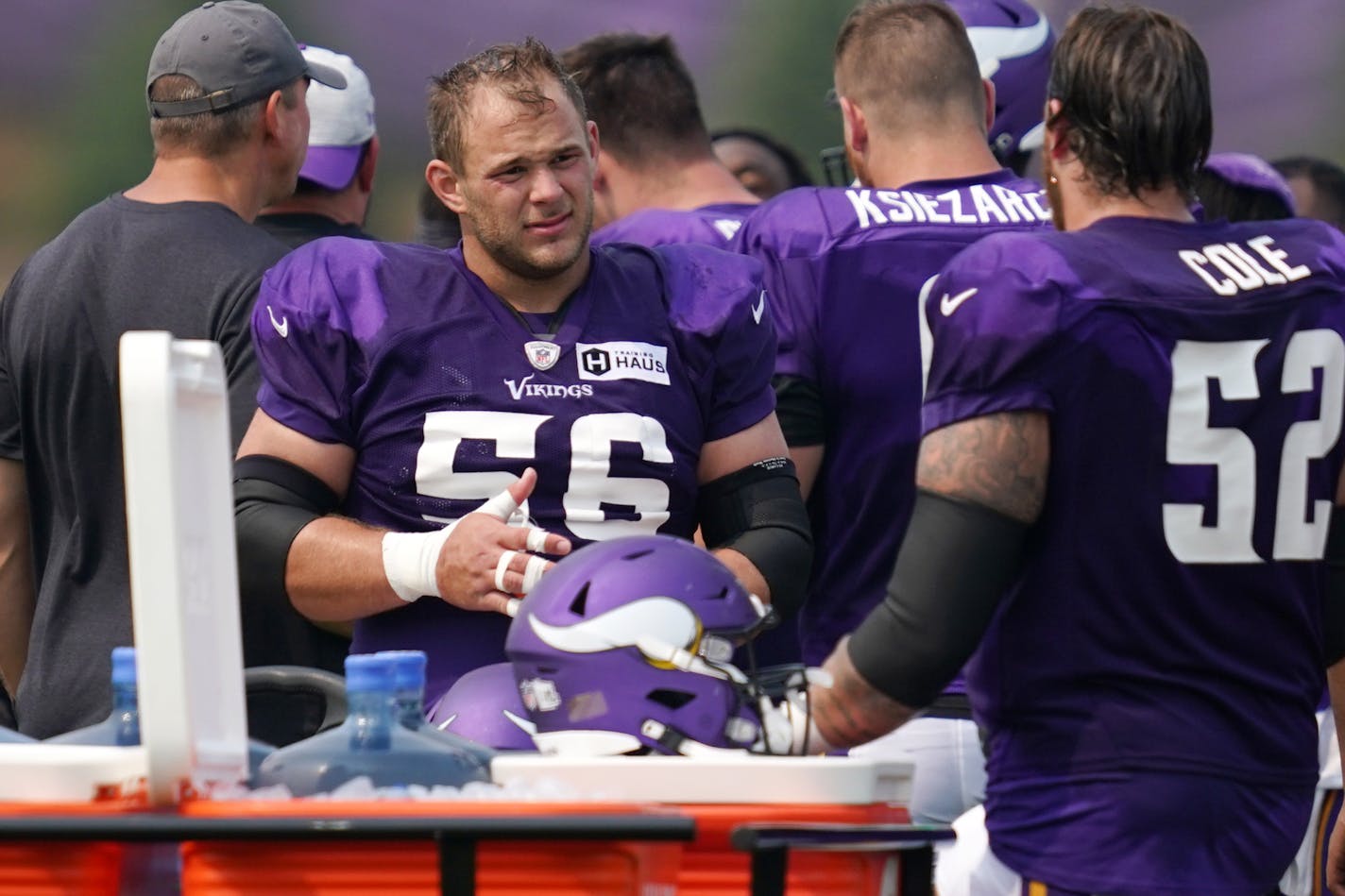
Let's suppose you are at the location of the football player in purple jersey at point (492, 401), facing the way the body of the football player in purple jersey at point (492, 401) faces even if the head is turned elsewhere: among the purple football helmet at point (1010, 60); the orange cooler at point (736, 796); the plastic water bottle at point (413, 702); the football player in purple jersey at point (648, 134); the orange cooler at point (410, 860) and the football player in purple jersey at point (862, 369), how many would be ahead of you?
3

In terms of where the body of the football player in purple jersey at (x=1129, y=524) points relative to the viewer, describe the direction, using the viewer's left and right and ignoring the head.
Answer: facing away from the viewer and to the left of the viewer

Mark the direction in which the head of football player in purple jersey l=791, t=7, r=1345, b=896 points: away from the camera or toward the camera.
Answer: away from the camera

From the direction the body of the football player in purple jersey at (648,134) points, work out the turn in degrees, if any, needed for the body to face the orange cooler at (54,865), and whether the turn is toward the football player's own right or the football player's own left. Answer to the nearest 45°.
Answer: approximately 135° to the football player's own left

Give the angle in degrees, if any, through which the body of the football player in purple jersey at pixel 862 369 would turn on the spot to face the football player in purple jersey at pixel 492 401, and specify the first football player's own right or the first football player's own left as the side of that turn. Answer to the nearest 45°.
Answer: approximately 90° to the first football player's own left

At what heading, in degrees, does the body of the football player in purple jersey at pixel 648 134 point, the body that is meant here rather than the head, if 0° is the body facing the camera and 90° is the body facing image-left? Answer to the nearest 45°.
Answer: approximately 135°

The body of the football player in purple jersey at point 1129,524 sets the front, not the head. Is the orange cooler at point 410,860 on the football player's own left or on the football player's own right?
on the football player's own left

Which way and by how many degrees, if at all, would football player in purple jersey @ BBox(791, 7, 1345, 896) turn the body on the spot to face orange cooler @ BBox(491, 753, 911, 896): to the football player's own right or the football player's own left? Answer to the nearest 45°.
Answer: approximately 90° to the football player's own left

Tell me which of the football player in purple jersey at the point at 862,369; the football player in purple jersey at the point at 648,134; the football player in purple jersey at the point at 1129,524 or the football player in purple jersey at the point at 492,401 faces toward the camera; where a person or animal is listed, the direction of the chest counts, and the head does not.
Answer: the football player in purple jersey at the point at 492,401

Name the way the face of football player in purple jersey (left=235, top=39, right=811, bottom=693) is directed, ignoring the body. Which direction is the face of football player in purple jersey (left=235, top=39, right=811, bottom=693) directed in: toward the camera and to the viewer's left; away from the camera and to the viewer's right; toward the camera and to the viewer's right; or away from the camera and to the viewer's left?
toward the camera and to the viewer's right

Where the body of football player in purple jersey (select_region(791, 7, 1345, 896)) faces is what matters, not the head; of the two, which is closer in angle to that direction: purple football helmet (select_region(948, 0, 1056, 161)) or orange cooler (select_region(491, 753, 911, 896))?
the purple football helmet

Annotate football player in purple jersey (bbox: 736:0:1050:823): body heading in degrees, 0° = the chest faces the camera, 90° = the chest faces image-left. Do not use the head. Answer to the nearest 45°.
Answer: approximately 135°

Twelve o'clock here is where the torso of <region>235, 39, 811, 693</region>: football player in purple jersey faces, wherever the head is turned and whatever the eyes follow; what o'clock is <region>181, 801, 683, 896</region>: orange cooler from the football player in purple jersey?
The orange cooler is roughly at 12 o'clock from the football player in purple jersey.

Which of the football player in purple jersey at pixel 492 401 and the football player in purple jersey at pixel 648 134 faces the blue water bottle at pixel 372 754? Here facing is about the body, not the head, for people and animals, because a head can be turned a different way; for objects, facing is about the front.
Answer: the football player in purple jersey at pixel 492 401
